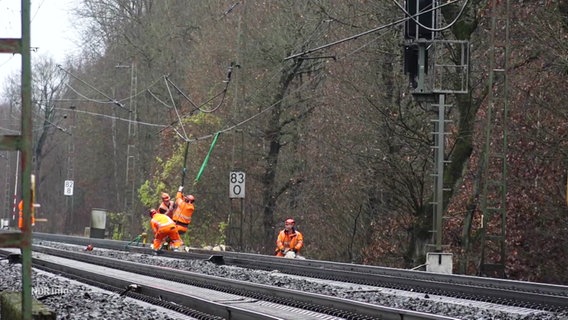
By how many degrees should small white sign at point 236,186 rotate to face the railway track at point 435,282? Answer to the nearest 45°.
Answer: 0° — it already faces it

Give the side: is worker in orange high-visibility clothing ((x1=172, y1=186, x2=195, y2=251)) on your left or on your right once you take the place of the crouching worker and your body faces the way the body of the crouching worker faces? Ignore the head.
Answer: on your right

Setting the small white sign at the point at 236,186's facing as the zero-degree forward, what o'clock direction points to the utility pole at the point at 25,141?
The utility pole is roughly at 12 o'clock from the small white sign.

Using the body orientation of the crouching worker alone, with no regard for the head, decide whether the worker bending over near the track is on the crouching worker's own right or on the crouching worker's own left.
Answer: on the crouching worker's own right

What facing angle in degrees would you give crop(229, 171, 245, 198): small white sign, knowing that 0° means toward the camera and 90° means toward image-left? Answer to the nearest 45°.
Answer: approximately 0°

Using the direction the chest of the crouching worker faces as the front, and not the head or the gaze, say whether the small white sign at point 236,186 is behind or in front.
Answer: behind

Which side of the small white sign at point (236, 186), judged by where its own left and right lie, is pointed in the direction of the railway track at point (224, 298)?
front

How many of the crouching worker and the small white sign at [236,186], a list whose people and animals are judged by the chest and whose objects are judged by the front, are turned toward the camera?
2

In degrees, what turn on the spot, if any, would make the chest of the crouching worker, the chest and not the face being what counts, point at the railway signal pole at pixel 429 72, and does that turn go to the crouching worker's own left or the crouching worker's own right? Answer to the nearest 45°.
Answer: approximately 45° to the crouching worker's own left
